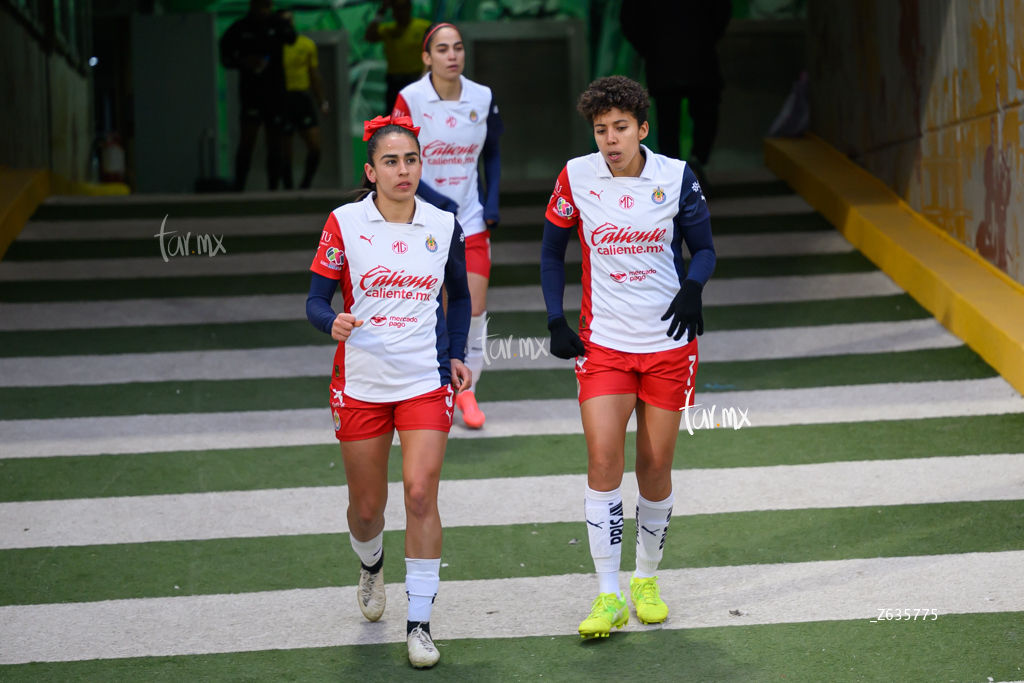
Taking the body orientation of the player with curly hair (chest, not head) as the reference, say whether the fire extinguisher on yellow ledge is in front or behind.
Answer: behind

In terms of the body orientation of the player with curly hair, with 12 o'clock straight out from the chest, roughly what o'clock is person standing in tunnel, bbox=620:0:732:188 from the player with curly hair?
The person standing in tunnel is roughly at 6 o'clock from the player with curly hair.

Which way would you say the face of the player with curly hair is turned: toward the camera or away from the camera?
toward the camera

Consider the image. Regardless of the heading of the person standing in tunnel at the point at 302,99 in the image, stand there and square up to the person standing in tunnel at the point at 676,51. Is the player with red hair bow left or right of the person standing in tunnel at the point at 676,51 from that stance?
right

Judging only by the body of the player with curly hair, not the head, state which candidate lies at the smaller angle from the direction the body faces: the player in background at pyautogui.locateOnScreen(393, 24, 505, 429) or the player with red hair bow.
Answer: the player with red hair bow

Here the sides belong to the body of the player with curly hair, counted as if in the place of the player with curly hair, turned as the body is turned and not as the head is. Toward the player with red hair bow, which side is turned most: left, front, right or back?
right

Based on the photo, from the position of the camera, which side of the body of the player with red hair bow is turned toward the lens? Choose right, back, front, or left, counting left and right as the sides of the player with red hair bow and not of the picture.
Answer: front

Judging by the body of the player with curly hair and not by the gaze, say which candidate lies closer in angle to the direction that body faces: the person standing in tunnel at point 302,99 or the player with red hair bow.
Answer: the player with red hair bow

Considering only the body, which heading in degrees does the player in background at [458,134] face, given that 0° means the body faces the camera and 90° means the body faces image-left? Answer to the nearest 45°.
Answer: approximately 0°

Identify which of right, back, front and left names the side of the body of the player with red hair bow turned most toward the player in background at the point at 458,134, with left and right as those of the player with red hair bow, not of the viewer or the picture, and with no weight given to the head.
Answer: back

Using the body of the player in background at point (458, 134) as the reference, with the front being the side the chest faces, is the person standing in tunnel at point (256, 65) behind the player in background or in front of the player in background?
behind

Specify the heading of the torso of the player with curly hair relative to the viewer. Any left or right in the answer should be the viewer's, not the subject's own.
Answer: facing the viewer

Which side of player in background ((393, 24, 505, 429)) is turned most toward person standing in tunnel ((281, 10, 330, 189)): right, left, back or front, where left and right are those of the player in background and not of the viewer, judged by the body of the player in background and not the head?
back
